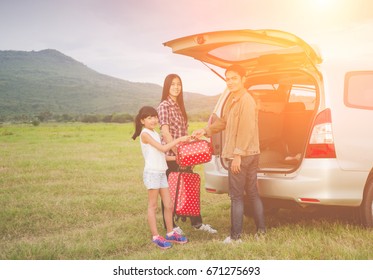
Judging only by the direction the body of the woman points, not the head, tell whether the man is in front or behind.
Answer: in front

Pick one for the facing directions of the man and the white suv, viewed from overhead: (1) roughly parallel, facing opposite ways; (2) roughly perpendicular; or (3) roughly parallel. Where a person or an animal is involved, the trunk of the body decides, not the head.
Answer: roughly parallel, facing opposite ways

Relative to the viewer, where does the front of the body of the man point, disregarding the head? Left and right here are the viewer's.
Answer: facing the viewer and to the left of the viewer

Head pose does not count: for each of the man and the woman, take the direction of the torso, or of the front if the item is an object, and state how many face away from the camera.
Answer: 0

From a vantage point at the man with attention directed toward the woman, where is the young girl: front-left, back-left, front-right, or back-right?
front-left

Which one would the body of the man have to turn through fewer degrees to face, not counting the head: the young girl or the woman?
the young girl

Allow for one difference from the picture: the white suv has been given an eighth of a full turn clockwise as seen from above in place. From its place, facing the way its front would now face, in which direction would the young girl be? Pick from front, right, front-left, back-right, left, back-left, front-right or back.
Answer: back

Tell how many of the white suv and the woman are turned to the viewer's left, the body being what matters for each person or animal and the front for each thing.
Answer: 0

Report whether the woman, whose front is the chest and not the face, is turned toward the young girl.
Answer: no

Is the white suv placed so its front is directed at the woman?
no

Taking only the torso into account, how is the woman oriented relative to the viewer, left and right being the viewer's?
facing the viewer and to the right of the viewer

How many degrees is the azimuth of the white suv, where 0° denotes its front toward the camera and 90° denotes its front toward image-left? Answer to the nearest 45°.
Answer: approximately 225°

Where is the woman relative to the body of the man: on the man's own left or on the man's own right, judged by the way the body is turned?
on the man's own right
